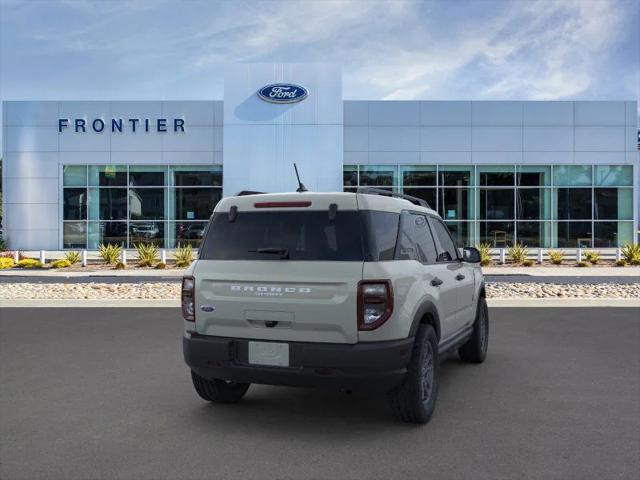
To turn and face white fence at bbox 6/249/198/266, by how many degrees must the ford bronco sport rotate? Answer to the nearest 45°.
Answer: approximately 90° to its left

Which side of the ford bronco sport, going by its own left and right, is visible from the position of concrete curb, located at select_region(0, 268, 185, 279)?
left

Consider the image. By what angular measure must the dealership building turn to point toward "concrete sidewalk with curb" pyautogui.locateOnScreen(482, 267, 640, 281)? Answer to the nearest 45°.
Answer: approximately 45° to its left

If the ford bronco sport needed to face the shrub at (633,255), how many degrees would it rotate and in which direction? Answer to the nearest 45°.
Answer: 0° — it already faces it

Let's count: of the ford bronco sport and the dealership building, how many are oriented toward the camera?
1

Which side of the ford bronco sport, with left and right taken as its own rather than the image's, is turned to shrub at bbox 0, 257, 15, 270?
left

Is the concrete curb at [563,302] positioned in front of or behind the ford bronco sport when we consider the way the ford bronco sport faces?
in front

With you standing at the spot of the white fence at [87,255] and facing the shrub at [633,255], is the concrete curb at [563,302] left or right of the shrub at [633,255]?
right

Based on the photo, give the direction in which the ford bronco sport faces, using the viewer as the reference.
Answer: facing away from the viewer and to the right of the viewer
